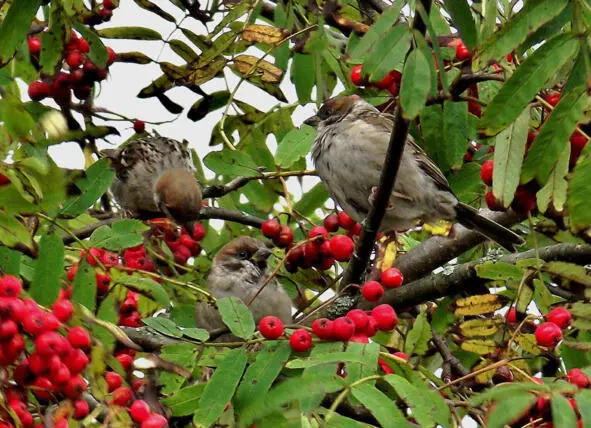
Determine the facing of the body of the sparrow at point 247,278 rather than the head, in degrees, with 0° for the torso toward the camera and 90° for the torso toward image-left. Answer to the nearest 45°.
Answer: approximately 315°

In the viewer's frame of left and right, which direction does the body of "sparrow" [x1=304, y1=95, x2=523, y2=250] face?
facing to the left of the viewer

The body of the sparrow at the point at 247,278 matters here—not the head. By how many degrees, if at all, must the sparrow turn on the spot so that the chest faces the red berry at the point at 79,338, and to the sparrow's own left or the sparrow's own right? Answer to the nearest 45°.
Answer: approximately 45° to the sparrow's own right

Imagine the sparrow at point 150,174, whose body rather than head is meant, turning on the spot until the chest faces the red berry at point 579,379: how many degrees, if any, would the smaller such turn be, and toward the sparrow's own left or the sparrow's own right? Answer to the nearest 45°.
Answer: approximately 45° to the sparrow's own right
